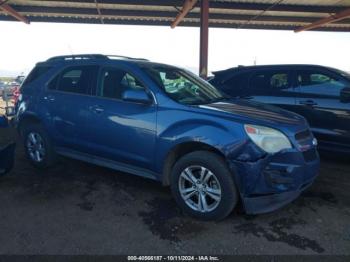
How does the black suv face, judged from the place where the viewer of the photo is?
facing to the right of the viewer

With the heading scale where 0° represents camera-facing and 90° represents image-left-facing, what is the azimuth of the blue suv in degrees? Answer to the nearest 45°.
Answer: approximately 315°

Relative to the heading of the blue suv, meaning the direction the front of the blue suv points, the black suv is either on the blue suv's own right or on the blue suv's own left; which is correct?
on the blue suv's own left

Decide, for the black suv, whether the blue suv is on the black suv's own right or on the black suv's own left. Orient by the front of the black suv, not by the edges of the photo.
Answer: on the black suv's own right
